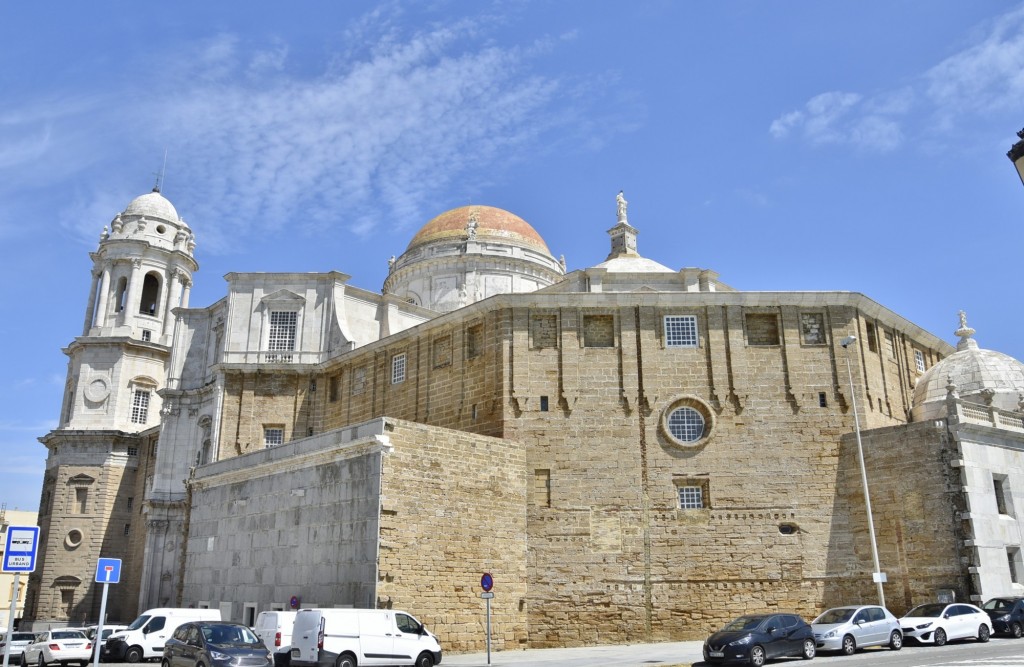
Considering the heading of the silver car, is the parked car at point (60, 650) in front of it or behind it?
in front

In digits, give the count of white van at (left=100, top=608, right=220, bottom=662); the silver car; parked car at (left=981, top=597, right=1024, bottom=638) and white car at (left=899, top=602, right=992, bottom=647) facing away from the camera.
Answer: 0

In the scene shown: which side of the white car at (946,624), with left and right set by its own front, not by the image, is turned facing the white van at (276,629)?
front

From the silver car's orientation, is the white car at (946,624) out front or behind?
behind

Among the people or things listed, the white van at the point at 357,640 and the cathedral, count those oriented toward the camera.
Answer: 0

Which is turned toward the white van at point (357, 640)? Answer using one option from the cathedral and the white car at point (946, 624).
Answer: the white car

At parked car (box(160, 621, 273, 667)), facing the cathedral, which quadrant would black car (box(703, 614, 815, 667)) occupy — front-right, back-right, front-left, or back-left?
front-right

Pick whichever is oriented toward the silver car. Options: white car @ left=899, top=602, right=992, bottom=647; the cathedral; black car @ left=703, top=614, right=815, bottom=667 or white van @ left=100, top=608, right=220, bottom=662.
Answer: the white car

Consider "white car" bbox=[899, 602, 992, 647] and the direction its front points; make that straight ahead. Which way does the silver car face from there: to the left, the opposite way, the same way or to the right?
the same way

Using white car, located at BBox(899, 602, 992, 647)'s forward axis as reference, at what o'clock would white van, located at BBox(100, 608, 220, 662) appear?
The white van is roughly at 1 o'clock from the white car.

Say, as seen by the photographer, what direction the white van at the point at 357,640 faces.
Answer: facing away from the viewer and to the right of the viewer

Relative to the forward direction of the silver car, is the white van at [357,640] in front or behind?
in front

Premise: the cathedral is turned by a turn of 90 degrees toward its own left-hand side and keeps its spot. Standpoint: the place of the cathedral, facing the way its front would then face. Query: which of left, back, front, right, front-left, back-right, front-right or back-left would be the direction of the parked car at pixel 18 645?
front-right

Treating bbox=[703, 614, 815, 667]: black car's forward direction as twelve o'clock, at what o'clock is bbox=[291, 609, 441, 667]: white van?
The white van is roughly at 1 o'clock from the black car.

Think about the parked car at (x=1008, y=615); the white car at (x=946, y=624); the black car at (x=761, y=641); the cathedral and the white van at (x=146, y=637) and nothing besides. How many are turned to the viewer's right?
0

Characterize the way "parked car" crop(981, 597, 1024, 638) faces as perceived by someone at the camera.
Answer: facing the viewer and to the left of the viewer

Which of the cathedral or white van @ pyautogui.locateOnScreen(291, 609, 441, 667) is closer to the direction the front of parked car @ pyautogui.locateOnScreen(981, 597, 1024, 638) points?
the white van

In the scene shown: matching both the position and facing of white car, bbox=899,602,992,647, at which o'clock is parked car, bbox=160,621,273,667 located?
The parked car is roughly at 12 o'clock from the white car.

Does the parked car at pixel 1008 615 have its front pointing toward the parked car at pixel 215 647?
yes

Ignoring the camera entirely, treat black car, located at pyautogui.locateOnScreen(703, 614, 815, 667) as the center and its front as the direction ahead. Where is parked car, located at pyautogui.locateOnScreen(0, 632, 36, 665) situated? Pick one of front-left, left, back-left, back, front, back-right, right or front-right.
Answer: front-right
